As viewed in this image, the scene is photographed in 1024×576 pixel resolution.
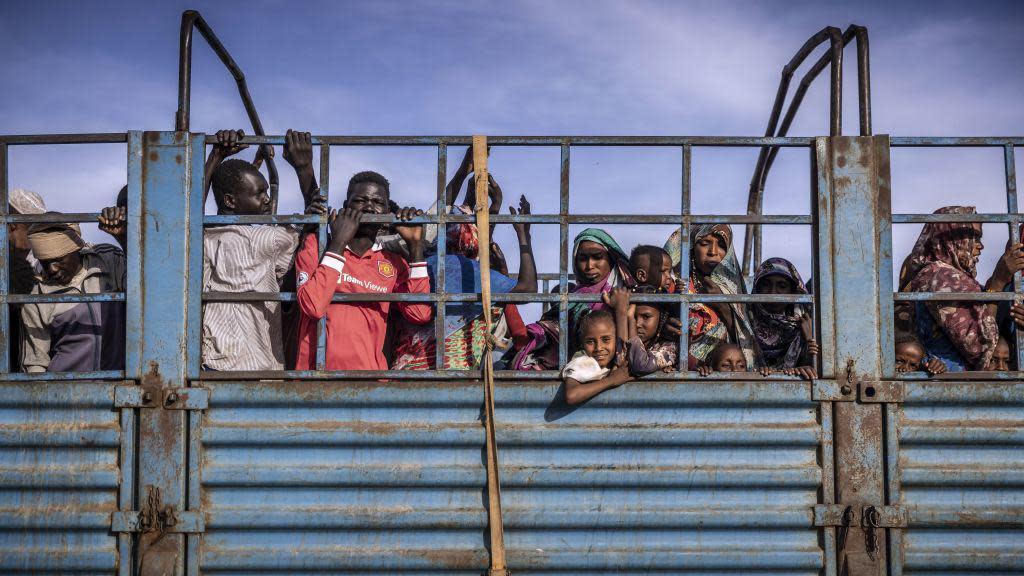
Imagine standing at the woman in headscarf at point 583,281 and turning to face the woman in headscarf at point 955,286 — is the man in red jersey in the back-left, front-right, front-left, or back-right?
back-right

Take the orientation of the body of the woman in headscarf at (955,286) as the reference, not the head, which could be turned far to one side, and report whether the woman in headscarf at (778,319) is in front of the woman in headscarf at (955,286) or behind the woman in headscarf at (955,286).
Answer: behind

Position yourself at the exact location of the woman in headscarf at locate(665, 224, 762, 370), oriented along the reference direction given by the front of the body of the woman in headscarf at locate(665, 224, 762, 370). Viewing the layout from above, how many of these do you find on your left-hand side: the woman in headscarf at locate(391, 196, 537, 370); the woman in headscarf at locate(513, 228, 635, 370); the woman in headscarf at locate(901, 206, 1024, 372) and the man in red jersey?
1

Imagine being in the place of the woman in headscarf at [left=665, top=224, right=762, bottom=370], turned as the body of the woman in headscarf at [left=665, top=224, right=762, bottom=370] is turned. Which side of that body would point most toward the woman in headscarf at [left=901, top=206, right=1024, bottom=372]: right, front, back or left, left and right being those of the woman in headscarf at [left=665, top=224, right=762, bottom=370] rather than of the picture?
left

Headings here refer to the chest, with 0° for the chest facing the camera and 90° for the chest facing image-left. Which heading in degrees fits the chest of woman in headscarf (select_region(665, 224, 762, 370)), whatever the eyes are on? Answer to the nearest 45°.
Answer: approximately 0°

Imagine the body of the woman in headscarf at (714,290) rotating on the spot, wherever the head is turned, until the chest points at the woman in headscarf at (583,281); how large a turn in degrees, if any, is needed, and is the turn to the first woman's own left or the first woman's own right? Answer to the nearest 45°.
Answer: approximately 45° to the first woman's own right
